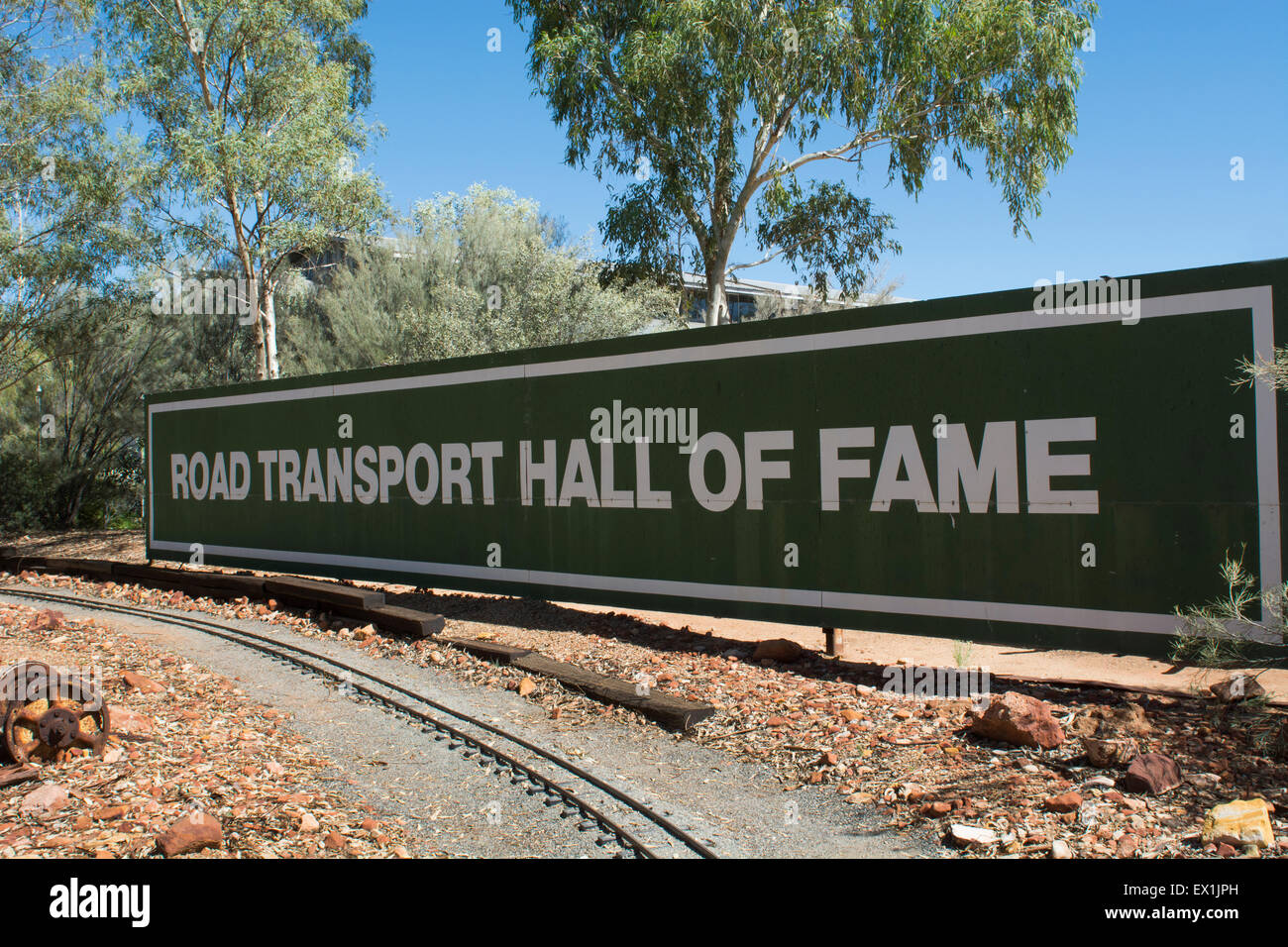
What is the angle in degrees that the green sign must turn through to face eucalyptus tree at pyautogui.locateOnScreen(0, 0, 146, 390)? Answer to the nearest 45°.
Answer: approximately 90° to its right

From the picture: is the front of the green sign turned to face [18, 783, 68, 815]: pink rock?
yes

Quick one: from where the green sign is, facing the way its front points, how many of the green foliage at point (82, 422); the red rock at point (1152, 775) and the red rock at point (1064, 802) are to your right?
1

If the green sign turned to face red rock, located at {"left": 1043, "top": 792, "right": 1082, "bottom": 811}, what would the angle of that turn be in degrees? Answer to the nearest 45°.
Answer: approximately 45° to its left

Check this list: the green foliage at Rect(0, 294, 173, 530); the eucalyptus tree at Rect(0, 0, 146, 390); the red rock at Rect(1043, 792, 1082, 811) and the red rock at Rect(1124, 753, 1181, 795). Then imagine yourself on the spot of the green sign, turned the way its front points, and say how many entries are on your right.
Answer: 2

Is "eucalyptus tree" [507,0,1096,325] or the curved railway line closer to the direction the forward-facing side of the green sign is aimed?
the curved railway line

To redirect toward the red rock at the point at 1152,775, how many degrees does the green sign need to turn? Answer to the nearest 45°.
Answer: approximately 45° to its left

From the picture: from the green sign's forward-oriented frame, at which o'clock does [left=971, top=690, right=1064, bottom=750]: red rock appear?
The red rock is roughly at 10 o'clock from the green sign.

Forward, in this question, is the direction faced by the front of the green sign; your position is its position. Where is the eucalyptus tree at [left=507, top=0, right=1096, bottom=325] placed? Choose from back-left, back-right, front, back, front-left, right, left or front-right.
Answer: back-right

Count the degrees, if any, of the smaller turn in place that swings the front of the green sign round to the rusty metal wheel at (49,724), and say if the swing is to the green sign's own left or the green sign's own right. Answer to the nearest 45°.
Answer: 0° — it already faces it

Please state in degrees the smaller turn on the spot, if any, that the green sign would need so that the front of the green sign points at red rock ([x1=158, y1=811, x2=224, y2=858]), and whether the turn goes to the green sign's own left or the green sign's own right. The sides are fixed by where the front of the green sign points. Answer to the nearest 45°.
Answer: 0° — it already faces it

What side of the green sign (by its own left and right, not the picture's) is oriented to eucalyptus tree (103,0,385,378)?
right

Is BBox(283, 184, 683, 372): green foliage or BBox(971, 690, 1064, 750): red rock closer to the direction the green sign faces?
the red rock
